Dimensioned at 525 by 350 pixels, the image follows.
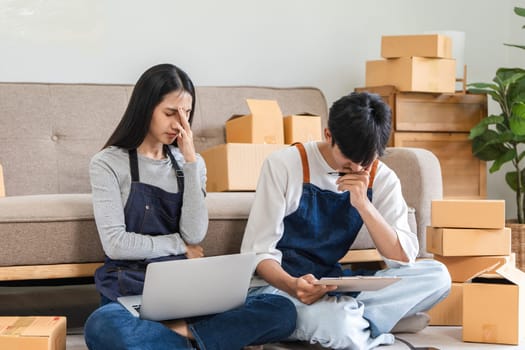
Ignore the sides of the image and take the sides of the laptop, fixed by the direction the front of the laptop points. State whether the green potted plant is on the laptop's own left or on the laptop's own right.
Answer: on the laptop's own right

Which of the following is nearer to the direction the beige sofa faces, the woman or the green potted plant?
the woman

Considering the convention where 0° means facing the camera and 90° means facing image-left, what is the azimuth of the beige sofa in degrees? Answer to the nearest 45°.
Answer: approximately 0°

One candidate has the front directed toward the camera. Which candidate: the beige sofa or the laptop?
the beige sofa

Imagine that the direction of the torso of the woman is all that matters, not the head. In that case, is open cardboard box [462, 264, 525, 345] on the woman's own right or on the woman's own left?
on the woman's own left

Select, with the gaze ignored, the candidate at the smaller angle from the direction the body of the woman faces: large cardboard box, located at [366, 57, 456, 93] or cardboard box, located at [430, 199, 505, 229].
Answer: the cardboard box

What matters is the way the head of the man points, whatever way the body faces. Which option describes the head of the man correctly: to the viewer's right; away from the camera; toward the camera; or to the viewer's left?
toward the camera

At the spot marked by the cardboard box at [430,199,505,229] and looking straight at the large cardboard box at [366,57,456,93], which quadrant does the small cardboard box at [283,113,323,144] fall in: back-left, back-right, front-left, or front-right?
front-left

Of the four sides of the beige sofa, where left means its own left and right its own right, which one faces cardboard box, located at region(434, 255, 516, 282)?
left

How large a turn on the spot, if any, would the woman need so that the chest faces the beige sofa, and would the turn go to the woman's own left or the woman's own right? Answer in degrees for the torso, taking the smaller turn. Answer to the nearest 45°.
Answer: approximately 180°

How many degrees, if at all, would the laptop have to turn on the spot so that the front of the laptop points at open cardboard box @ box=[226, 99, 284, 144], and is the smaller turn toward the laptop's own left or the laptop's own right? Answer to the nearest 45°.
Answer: approximately 45° to the laptop's own right

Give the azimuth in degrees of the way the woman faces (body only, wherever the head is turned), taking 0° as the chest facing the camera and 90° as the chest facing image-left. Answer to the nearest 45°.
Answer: approximately 315°

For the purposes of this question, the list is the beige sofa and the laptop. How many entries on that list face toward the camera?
1

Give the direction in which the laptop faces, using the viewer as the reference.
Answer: facing away from the viewer and to the left of the viewer
